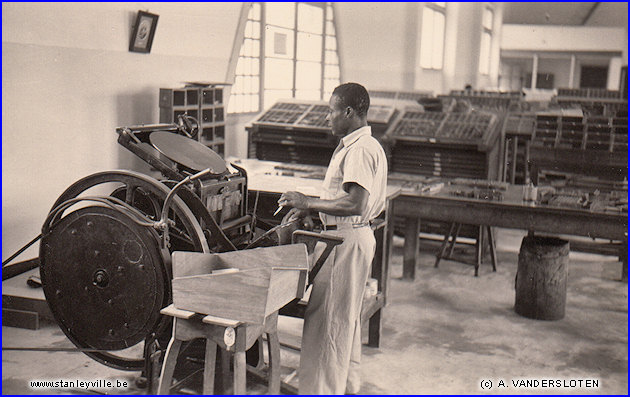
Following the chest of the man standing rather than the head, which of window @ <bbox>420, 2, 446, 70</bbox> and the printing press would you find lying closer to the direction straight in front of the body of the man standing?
the printing press

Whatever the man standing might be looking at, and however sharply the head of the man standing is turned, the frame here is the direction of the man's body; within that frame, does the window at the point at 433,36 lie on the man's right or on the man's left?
on the man's right

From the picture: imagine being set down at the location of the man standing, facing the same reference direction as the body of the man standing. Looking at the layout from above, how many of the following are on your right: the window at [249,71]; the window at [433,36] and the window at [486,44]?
3

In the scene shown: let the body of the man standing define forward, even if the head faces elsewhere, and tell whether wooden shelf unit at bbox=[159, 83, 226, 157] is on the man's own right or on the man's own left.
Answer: on the man's own right

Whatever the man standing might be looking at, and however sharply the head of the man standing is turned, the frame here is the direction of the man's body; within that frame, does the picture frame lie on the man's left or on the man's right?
on the man's right

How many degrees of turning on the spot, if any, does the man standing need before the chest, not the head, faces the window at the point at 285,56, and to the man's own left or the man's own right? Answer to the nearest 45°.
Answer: approximately 90° to the man's own right

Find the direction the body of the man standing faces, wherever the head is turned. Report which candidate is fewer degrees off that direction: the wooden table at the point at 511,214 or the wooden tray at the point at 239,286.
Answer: the wooden tray

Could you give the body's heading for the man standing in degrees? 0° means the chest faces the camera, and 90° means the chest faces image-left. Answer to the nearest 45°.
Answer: approximately 90°

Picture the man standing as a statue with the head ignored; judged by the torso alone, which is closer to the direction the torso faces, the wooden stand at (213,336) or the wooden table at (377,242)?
the wooden stand

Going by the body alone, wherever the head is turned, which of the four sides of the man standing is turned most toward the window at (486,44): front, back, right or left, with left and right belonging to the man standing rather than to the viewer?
right

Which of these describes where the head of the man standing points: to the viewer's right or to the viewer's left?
to the viewer's left

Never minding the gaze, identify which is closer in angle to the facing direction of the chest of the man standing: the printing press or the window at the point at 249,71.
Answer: the printing press

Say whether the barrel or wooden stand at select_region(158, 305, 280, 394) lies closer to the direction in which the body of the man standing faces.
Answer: the wooden stand

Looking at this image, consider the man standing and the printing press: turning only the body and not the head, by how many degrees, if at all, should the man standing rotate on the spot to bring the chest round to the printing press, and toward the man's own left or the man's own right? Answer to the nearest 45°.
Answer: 0° — they already face it

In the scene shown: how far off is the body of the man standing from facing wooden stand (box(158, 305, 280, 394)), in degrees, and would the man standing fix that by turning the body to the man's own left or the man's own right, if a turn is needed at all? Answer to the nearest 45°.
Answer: approximately 45° to the man's own left
